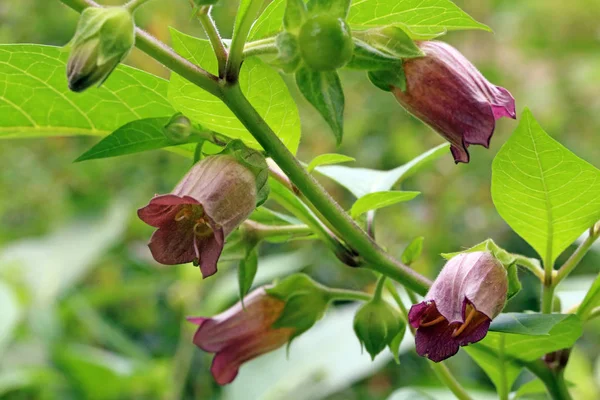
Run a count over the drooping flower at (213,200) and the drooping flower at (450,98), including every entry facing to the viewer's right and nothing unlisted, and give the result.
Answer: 1

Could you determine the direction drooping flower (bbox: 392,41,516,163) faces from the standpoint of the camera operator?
facing to the right of the viewer

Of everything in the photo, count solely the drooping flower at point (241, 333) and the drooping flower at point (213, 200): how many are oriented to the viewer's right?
0

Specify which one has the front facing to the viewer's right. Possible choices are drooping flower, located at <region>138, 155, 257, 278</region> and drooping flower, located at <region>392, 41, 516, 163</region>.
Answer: drooping flower, located at <region>392, 41, 516, 163</region>

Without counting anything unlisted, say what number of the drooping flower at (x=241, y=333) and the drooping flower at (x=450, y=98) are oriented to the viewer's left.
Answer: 1

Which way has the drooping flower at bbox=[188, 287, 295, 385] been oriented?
to the viewer's left

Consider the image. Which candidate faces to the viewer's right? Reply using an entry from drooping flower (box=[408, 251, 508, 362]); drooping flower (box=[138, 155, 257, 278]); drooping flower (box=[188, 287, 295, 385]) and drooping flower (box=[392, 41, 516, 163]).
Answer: drooping flower (box=[392, 41, 516, 163])

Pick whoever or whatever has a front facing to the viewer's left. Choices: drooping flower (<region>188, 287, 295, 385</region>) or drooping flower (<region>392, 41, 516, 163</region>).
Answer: drooping flower (<region>188, 287, 295, 385</region>)

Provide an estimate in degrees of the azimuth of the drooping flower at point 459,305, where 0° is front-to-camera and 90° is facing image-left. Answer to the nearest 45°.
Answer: approximately 45°
